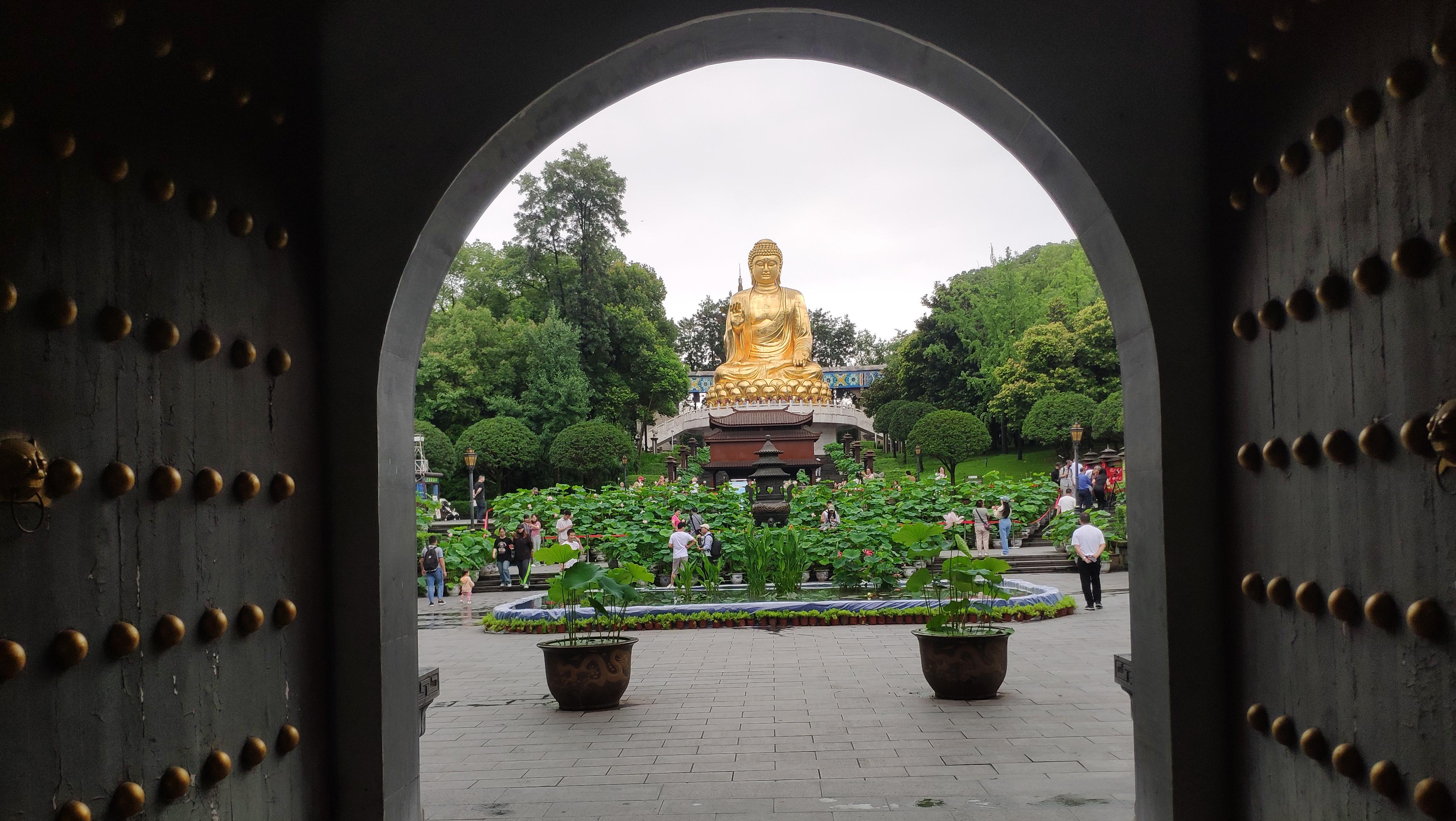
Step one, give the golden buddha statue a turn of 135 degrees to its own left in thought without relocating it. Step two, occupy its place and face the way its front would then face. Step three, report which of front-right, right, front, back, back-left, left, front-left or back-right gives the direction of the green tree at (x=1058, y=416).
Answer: front-right

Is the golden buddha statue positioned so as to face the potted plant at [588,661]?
yes

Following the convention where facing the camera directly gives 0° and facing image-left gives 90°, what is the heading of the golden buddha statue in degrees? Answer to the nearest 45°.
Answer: approximately 0°

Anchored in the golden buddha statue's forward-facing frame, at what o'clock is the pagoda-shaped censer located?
The pagoda-shaped censer is roughly at 12 o'clock from the golden buddha statue.

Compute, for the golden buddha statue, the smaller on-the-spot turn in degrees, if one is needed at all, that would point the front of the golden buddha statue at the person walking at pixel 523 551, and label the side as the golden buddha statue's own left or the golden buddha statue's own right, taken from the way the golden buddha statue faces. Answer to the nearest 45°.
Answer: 0° — it already faces them

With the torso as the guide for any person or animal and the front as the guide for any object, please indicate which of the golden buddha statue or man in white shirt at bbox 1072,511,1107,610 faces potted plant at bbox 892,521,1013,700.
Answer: the golden buddha statue

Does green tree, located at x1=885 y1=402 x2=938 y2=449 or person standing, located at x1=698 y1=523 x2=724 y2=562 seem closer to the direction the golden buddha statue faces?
the person standing

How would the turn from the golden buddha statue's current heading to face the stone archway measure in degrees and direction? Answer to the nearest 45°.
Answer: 0° — it already faces it
